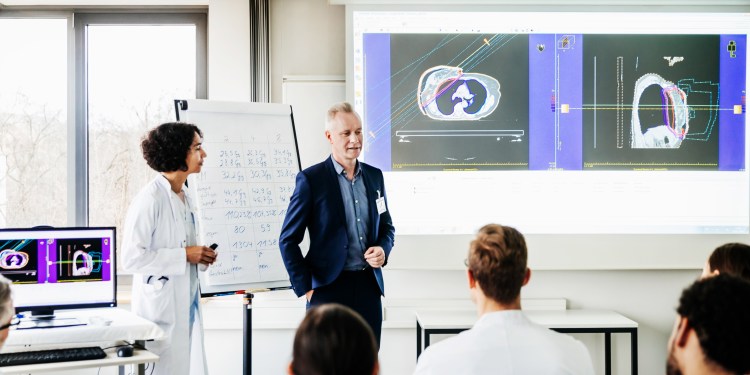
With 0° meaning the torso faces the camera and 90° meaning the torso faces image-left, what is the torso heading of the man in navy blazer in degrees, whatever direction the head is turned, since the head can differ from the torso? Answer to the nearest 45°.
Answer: approximately 315°

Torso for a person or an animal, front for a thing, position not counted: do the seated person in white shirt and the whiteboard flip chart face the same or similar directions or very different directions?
very different directions

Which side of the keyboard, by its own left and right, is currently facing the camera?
front

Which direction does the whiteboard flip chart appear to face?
toward the camera

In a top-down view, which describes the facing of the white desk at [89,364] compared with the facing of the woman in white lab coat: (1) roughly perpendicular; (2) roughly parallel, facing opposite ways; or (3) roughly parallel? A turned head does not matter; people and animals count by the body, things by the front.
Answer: roughly perpendicular

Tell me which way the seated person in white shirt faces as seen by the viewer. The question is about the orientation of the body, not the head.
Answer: away from the camera

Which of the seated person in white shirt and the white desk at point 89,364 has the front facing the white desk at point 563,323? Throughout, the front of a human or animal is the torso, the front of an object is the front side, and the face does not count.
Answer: the seated person in white shirt

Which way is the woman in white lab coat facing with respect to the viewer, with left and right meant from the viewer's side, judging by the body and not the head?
facing to the right of the viewer

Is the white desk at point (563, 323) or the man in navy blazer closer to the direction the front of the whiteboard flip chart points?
the man in navy blazer

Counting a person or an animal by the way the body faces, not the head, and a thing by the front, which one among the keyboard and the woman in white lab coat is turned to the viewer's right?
the woman in white lab coat

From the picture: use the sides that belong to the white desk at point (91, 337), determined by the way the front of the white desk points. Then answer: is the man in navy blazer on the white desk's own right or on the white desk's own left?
on the white desk's own left

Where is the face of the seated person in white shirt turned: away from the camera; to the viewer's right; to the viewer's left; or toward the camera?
away from the camera

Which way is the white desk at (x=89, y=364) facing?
toward the camera

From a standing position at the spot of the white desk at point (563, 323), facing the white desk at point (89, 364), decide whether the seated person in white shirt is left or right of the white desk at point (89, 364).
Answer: left

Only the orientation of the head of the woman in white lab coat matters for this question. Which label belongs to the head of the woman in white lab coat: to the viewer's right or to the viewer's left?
to the viewer's right

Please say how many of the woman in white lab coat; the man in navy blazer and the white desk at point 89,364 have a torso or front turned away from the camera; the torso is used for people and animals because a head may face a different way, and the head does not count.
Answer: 0

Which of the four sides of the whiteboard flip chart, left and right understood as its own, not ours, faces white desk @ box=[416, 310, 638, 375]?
left

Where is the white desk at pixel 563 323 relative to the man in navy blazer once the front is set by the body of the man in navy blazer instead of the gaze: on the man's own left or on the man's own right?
on the man's own left

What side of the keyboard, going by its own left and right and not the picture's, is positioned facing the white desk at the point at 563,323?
left

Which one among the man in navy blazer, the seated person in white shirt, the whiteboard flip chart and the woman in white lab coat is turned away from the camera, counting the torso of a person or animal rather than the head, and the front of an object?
the seated person in white shirt
